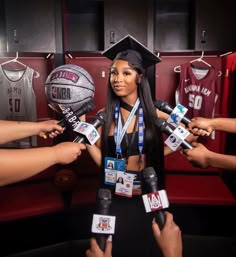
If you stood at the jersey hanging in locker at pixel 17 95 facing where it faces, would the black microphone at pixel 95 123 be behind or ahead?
ahead

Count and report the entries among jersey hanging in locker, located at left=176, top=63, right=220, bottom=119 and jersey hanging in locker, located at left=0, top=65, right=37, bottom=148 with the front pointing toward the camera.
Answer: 2

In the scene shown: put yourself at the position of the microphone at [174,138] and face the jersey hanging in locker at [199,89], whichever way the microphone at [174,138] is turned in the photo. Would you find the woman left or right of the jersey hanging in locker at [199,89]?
left

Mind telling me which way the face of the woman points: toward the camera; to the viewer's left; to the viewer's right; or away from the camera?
toward the camera

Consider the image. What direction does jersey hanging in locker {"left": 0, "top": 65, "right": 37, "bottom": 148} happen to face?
toward the camera

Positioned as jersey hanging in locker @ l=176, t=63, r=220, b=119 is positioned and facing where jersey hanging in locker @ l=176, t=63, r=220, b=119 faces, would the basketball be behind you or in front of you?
in front

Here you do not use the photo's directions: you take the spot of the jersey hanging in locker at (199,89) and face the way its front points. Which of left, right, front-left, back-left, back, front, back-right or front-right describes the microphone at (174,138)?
front

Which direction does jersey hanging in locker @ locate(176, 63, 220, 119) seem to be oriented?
toward the camera
